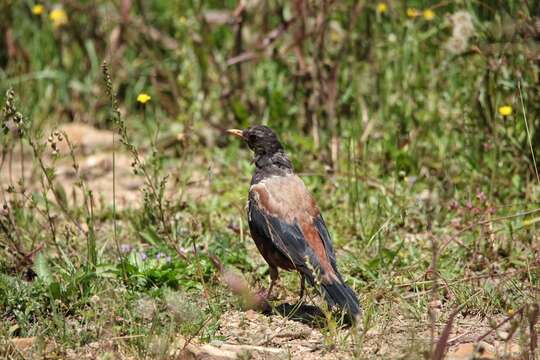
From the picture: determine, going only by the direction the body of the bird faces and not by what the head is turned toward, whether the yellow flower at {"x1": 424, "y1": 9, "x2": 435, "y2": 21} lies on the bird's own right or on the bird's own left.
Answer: on the bird's own right

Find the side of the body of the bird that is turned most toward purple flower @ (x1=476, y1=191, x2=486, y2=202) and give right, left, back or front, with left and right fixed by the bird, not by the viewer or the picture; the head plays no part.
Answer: right

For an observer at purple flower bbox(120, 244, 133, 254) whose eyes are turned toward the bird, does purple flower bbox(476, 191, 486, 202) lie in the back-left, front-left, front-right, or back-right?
front-left

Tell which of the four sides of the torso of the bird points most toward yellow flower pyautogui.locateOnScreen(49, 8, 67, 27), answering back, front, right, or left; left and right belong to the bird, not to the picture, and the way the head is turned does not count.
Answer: front

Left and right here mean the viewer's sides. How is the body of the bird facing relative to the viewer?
facing away from the viewer and to the left of the viewer

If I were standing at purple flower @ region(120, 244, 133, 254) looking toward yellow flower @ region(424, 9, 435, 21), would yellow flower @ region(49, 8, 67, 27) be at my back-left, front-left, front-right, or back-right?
front-left

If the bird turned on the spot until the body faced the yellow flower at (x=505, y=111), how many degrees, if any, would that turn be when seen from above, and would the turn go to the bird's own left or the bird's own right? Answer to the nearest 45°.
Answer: approximately 90° to the bird's own right

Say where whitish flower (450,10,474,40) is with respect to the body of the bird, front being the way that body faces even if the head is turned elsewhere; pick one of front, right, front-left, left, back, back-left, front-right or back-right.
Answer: right

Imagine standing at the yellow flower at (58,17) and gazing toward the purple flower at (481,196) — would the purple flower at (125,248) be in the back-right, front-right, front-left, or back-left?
front-right

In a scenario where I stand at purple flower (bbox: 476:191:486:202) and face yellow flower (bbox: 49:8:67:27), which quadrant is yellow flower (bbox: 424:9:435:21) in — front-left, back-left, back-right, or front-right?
front-right

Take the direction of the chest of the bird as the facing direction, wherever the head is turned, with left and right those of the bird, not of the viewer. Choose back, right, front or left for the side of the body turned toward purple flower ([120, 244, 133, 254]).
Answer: front

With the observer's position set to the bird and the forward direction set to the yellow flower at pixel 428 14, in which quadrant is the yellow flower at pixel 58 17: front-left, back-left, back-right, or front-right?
front-left

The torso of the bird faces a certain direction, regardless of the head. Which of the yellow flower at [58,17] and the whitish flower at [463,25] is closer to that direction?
the yellow flower

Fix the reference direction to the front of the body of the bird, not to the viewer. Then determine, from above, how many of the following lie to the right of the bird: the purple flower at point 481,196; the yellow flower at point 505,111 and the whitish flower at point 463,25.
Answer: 3
